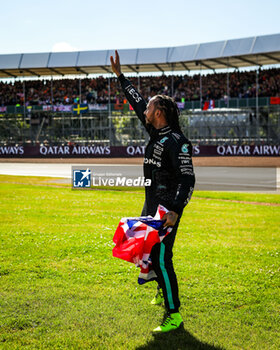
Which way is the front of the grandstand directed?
toward the camera
